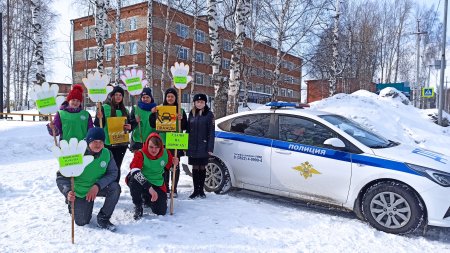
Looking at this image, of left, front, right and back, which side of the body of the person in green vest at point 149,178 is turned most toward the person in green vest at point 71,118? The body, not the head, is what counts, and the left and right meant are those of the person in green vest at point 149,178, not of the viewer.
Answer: right

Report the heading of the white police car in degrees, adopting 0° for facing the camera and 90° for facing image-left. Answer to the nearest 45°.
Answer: approximately 315°

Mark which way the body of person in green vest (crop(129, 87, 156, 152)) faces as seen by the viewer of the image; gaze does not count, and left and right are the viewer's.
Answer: facing the viewer

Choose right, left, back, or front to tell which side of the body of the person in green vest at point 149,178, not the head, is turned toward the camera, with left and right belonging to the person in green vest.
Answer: front

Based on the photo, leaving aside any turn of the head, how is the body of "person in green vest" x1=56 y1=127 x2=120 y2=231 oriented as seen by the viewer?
toward the camera

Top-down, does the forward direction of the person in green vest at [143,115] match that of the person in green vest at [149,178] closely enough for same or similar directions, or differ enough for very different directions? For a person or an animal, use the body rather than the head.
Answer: same or similar directions

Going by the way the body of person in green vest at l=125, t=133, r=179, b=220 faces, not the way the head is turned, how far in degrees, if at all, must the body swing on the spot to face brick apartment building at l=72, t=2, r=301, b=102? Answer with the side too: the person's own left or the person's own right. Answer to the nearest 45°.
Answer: approximately 180°

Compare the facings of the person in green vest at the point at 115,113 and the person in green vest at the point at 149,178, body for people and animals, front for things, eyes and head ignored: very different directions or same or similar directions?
same or similar directions
